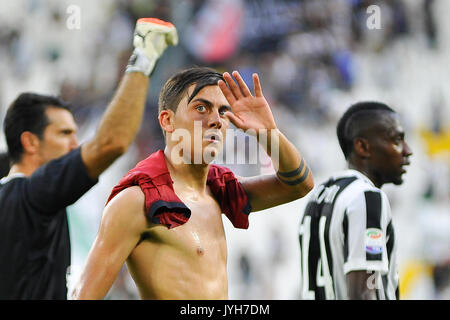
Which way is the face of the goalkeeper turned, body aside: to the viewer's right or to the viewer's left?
to the viewer's right

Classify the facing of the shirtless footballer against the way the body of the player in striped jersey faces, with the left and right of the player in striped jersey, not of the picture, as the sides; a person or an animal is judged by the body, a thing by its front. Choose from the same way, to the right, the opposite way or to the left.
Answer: to the right

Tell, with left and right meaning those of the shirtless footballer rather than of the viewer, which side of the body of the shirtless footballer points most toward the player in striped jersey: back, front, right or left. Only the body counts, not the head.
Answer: left

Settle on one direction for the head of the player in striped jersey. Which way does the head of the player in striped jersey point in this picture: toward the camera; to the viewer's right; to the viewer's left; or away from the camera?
to the viewer's right

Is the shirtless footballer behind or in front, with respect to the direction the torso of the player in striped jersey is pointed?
behind

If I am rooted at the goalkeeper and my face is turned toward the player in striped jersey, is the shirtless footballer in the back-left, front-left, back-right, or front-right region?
front-right

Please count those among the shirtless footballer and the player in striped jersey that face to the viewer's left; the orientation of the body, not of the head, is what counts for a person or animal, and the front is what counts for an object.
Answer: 0

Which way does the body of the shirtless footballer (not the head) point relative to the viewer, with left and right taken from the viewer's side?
facing the viewer and to the right of the viewer
